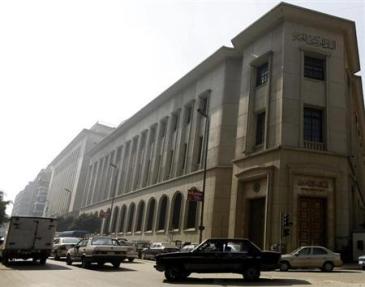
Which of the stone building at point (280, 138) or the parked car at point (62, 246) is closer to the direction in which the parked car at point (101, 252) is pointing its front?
the parked car

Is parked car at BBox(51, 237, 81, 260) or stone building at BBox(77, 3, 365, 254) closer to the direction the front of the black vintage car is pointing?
the parked car

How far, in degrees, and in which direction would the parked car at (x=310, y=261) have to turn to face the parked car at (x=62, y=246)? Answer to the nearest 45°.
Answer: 0° — it already faces it

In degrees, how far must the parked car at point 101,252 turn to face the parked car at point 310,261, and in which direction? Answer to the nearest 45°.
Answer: approximately 135° to its right

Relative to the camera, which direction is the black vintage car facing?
to the viewer's left

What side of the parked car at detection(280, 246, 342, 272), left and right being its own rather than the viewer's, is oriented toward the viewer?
left

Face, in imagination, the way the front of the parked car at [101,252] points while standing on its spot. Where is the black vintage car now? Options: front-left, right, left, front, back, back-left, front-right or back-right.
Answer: back

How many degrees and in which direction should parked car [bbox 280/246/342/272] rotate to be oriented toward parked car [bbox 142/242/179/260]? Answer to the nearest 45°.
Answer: approximately 45° to its right
